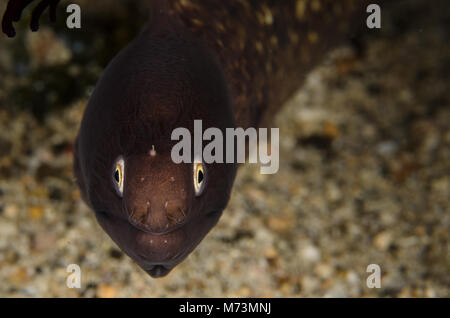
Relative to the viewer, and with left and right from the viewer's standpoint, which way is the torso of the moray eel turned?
facing the viewer
